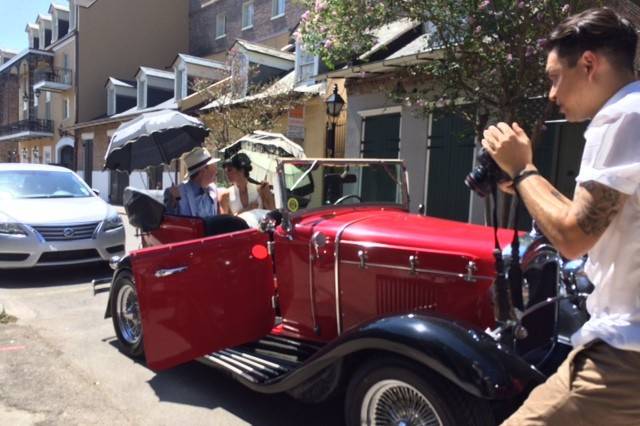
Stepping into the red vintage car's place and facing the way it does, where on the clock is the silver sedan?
The silver sedan is roughly at 6 o'clock from the red vintage car.

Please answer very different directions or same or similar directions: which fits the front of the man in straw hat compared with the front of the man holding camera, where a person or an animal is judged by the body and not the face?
very different directions

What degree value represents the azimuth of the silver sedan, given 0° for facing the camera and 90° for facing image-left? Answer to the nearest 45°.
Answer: approximately 315°

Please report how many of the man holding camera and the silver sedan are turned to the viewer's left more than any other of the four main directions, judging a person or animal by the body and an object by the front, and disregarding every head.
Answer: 1

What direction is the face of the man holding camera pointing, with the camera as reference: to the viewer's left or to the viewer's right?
to the viewer's left

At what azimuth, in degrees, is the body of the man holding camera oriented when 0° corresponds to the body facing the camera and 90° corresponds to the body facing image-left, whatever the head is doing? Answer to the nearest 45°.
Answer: approximately 90°

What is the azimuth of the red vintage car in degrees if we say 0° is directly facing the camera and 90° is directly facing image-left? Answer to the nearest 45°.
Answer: approximately 315°

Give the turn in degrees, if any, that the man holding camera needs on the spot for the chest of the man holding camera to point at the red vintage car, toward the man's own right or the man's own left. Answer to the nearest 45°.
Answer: approximately 45° to the man's own right

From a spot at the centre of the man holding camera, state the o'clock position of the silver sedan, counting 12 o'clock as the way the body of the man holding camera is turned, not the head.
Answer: The silver sedan is roughly at 1 o'clock from the man holding camera.
